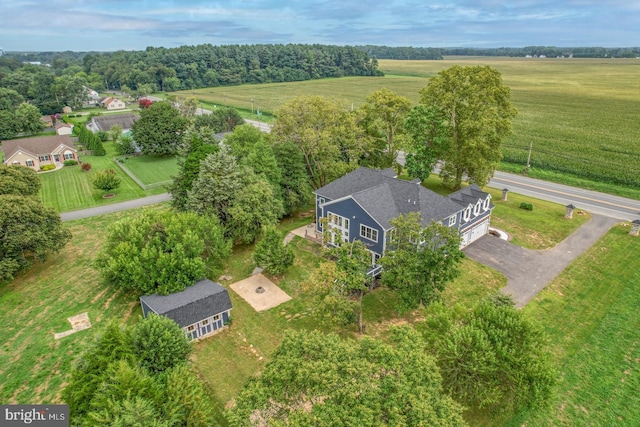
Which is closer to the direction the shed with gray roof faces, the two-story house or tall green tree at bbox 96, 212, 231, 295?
the two-story house

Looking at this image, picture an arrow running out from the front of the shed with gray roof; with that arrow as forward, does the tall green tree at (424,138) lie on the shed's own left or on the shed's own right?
on the shed's own left

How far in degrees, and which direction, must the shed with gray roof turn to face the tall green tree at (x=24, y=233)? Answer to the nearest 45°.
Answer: approximately 180°

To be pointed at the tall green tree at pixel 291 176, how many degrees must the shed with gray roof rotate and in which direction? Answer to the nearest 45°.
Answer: approximately 90° to its left

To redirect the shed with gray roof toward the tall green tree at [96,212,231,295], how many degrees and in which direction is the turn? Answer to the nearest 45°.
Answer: approximately 135° to its left

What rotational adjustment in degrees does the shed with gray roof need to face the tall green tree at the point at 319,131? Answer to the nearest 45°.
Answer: approximately 90° to its left

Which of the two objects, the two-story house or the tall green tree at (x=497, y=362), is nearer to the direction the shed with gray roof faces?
the tall green tree

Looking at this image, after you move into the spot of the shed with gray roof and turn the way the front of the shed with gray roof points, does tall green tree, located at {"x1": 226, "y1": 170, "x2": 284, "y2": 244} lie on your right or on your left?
on your left

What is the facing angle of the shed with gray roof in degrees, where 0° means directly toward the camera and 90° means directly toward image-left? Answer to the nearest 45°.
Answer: approximately 315°

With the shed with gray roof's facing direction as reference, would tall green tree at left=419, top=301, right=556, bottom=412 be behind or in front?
in front

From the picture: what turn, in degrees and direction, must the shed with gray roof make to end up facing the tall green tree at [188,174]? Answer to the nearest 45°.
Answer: approximately 135° to its left

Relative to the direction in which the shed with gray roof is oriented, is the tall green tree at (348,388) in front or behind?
in front
